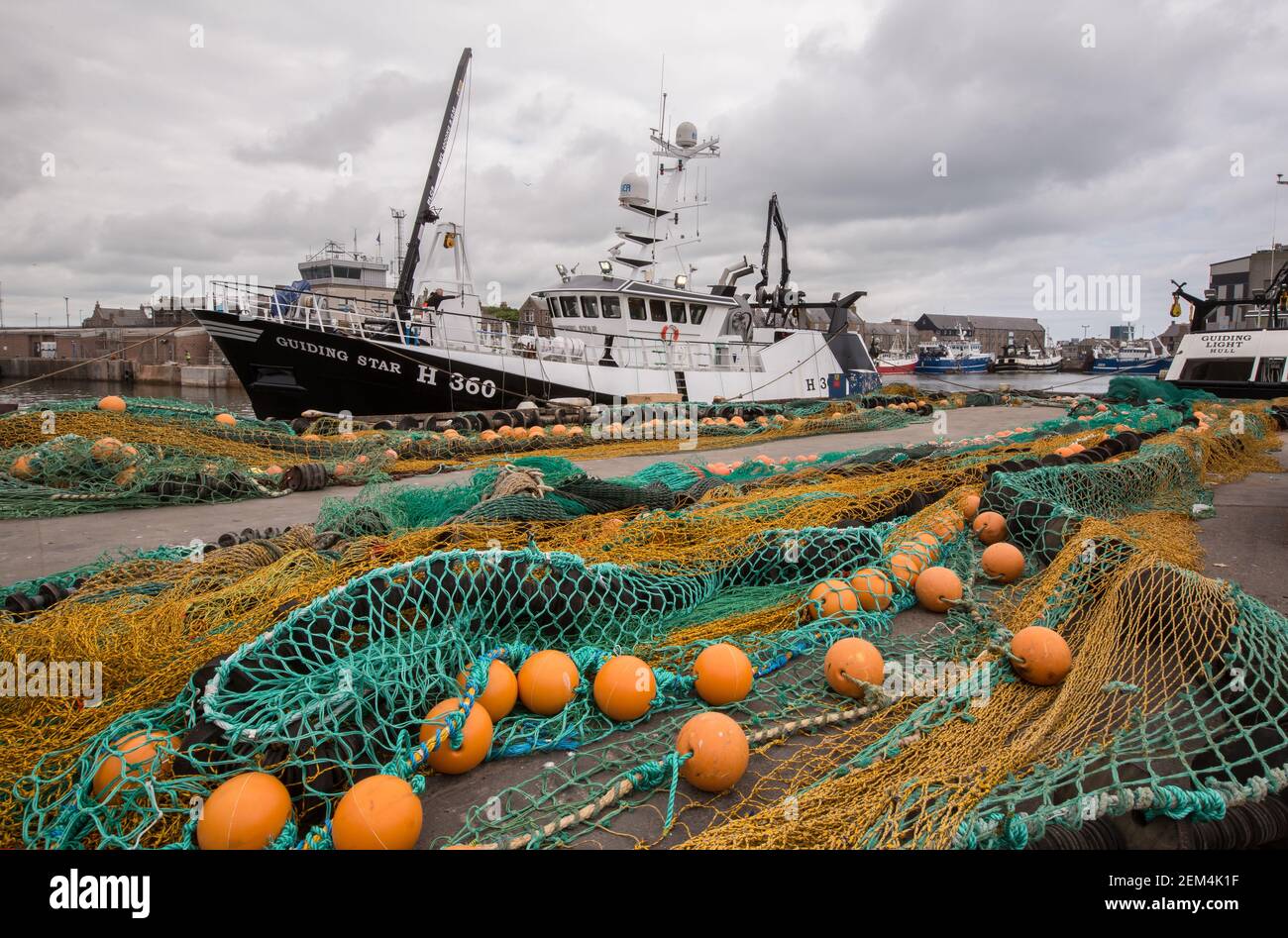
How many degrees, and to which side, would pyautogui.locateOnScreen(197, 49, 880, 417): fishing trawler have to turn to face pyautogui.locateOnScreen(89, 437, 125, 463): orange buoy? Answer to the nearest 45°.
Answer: approximately 45° to its left

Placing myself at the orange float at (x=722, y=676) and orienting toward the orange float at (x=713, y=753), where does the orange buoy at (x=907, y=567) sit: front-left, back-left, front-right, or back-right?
back-left

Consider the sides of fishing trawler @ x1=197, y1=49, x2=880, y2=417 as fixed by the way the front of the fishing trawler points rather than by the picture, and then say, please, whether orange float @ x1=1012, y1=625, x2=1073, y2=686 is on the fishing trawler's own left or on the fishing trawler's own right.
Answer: on the fishing trawler's own left

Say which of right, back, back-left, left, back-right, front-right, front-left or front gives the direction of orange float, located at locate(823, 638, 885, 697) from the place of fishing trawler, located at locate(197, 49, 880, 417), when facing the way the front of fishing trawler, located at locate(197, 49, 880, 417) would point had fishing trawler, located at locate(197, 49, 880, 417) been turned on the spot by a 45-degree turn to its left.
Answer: front

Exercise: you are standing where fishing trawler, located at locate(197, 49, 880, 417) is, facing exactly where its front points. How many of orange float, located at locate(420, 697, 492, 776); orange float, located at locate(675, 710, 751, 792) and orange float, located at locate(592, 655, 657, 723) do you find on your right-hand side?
0

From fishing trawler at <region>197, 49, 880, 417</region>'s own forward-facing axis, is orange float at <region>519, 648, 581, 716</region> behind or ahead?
ahead

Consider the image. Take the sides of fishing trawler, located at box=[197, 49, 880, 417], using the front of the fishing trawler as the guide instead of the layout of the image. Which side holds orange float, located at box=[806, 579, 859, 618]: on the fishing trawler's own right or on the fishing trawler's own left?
on the fishing trawler's own left

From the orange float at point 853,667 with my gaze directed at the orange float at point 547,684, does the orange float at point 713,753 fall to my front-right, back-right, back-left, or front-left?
front-left

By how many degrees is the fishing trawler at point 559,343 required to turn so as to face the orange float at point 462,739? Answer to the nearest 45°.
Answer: approximately 45° to its left

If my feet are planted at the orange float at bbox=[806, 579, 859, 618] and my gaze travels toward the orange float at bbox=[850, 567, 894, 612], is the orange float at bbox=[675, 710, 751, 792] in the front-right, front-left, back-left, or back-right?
back-right

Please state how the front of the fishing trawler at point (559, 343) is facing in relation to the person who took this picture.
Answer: facing the viewer and to the left of the viewer

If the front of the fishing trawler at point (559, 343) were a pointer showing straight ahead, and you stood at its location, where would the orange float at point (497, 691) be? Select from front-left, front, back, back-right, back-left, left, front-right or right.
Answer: front-left
